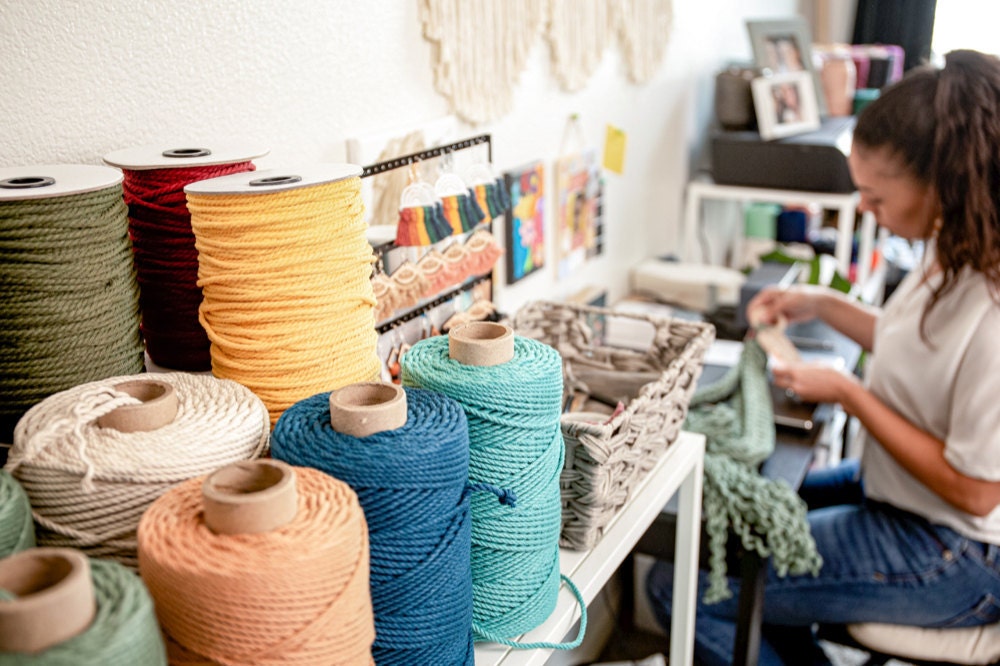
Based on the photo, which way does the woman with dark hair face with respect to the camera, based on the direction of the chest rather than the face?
to the viewer's left

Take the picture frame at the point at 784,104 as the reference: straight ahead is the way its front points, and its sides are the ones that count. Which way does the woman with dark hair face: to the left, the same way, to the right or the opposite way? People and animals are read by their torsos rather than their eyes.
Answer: to the right

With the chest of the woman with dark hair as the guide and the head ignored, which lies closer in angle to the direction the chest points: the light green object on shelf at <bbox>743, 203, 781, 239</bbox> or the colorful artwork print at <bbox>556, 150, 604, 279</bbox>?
the colorful artwork print

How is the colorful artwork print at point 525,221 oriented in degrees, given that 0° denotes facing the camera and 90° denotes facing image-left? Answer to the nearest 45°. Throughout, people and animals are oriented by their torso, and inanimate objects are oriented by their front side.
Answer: approximately 315°

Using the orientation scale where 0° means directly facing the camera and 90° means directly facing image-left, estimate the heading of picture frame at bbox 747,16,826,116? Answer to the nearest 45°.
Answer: approximately 0°

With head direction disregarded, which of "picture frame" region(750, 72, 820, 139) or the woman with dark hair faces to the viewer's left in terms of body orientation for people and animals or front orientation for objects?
the woman with dark hair

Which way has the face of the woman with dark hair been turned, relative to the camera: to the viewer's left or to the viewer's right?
to the viewer's left
